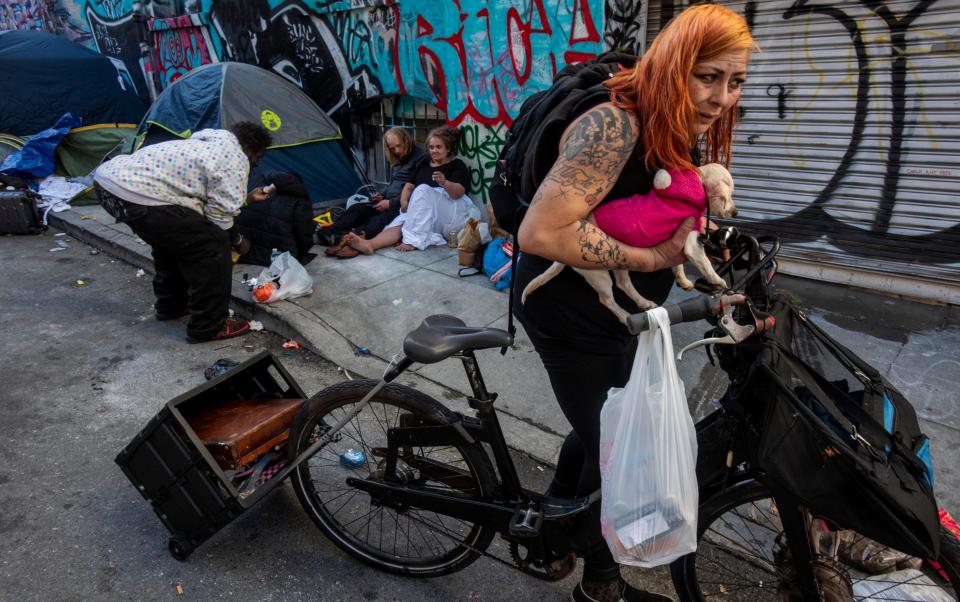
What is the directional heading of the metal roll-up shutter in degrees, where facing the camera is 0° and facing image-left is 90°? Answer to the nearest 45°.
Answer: approximately 45°

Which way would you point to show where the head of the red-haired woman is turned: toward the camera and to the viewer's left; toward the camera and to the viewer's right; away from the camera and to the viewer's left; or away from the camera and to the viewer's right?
toward the camera and to the viewer's right

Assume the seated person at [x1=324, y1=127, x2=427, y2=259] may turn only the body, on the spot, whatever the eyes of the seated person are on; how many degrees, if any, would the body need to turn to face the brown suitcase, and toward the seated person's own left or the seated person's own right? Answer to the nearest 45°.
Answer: approximately 45° to the seated person's own left

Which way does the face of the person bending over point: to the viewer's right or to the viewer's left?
to the viewer's right

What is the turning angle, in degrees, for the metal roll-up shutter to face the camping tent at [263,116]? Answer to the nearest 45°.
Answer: approximately 45° to its right

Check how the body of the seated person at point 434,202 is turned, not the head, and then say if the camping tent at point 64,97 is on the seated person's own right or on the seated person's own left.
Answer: on the seated person's own right

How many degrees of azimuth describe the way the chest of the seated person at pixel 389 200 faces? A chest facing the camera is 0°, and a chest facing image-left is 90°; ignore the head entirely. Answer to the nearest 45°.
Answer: approximately 45°

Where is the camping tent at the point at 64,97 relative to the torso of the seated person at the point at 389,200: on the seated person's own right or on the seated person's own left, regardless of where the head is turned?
on the seated person's own right
